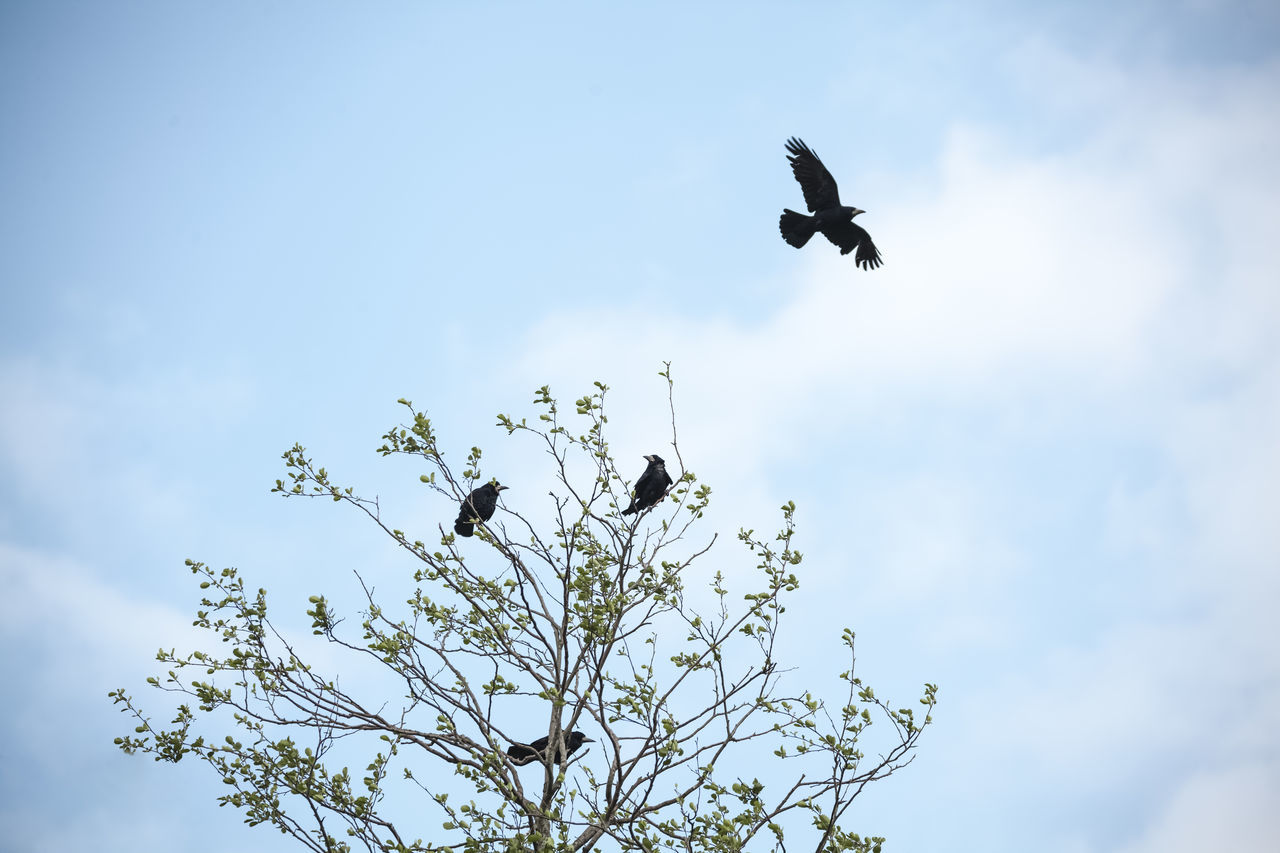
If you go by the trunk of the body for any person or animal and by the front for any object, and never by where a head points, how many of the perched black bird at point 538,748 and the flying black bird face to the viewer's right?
2

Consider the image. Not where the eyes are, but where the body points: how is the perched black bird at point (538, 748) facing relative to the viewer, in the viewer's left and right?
facing to the right of the viewer

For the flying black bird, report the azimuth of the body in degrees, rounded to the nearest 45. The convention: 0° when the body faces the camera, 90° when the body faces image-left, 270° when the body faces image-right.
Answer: approximately 270°
